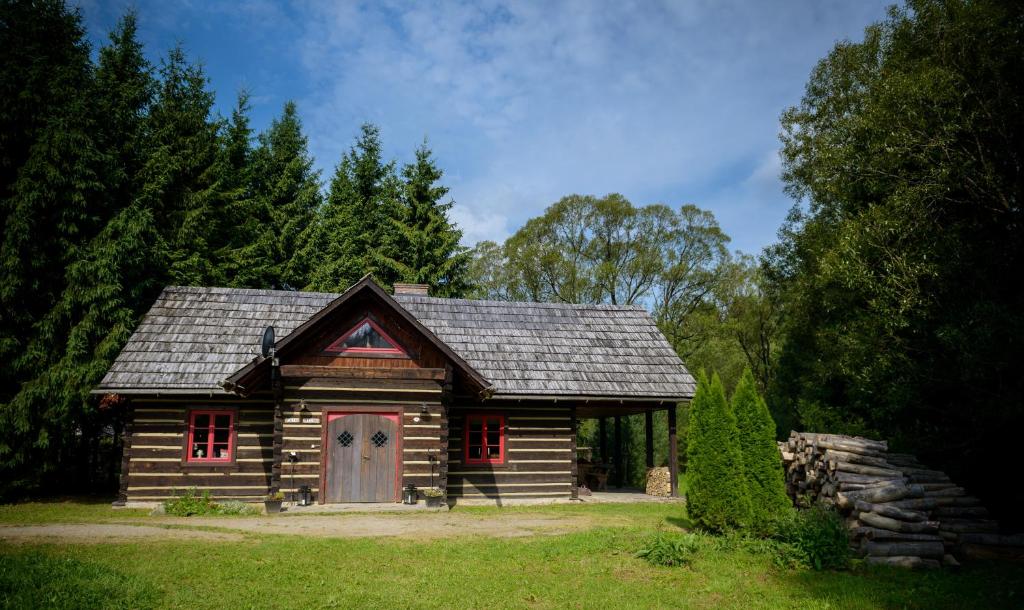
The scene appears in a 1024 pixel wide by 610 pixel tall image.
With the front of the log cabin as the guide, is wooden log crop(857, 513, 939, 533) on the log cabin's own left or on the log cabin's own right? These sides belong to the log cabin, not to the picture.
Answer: on the log cabin's own left

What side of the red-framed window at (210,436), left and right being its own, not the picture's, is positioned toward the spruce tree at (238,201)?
back

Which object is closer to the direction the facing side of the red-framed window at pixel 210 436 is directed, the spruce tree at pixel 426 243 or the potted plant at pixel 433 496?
the potted plant

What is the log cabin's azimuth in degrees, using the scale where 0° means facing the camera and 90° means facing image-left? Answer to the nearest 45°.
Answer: approximately 0°

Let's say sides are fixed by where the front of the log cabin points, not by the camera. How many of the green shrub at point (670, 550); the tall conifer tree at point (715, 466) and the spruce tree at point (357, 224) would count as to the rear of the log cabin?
1

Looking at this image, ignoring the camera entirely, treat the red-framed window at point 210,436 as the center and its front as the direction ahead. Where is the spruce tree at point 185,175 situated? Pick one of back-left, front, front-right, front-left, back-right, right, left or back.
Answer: back

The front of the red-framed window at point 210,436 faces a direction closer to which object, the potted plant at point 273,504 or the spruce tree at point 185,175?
the potted plant

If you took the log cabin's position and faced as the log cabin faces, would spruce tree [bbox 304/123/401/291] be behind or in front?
behind

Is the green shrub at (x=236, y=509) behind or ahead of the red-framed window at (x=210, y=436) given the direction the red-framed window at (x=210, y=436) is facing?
ahead

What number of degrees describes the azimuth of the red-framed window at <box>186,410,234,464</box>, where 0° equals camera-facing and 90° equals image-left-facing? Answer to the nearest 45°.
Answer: approximately 0°

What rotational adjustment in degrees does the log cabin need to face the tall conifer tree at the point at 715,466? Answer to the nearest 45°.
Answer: approximately 45° to its left

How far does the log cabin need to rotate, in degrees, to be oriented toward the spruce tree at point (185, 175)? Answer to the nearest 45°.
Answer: approximately 135° to its right
